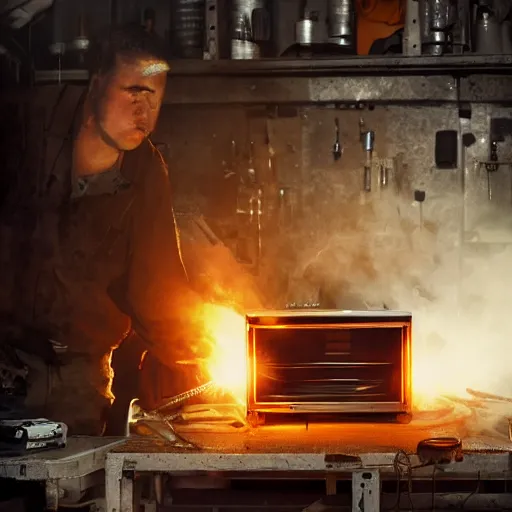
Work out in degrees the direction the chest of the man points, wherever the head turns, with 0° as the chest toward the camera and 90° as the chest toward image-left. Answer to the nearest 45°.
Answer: approximately 315°

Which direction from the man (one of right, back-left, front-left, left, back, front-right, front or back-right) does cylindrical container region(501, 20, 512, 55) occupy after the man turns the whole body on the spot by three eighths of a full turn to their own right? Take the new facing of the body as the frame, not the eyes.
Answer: back

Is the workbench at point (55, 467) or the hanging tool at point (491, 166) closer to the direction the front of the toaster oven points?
the workbench

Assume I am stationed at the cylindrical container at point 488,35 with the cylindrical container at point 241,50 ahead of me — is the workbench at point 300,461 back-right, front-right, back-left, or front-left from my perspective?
front-left

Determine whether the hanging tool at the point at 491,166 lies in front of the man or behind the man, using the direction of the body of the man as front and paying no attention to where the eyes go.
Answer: in front

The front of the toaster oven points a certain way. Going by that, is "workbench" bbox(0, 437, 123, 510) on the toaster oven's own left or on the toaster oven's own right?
on the toaster oven's own right

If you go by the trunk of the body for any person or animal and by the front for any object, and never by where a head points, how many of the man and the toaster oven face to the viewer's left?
0

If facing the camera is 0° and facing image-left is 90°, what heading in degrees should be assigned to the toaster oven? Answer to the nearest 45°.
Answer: approximately 0°

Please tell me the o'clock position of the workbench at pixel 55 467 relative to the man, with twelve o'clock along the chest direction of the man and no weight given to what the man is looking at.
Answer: The workbench is roughly at 2 o'clock from the man.
